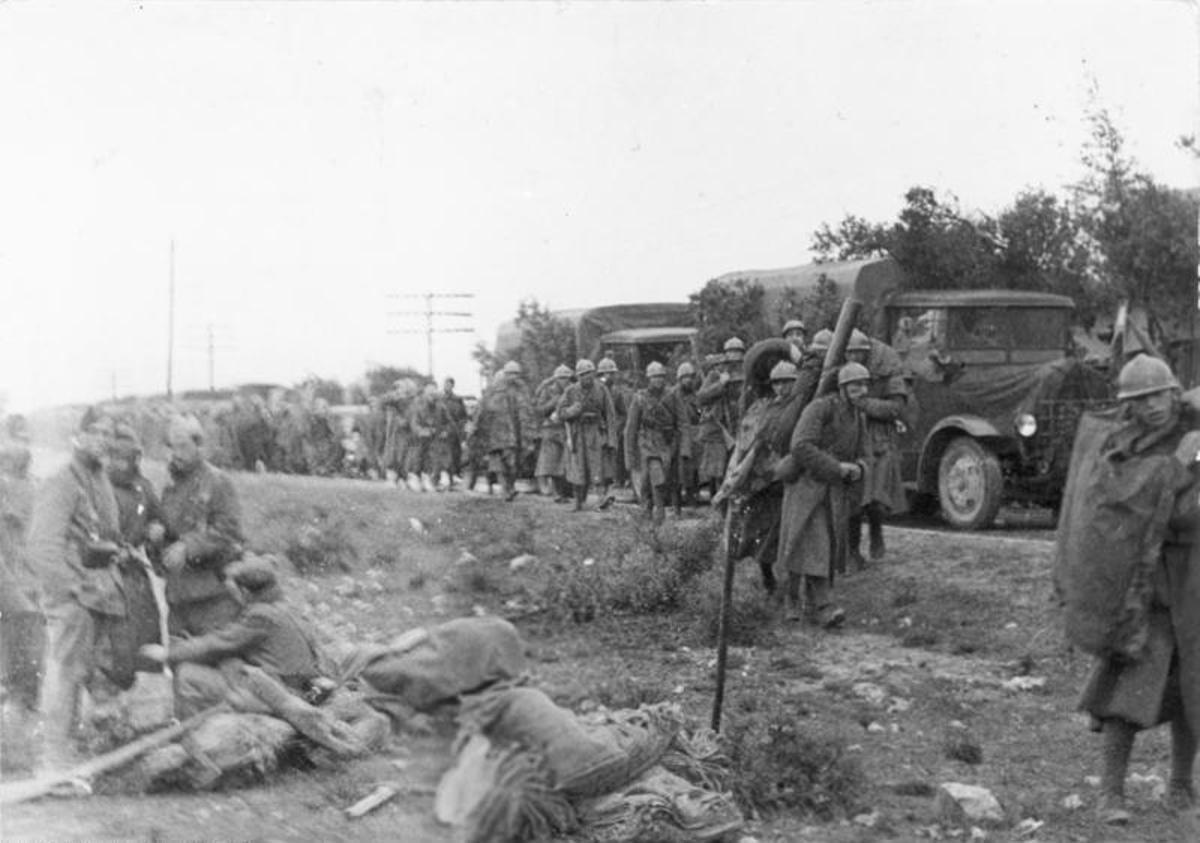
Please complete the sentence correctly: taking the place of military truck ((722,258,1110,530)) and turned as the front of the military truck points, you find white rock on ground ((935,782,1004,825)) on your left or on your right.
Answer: on your right

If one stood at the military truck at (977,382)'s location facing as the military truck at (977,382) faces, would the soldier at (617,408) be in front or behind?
behind

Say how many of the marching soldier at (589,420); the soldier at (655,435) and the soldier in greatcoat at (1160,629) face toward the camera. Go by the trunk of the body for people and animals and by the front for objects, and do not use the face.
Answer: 3

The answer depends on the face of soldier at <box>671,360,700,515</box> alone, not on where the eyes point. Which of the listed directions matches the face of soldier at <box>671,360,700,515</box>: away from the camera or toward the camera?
toward the camera

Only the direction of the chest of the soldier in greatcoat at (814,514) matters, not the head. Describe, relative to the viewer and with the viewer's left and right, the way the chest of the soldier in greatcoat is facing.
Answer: facing the viewer and to the right of the viewer

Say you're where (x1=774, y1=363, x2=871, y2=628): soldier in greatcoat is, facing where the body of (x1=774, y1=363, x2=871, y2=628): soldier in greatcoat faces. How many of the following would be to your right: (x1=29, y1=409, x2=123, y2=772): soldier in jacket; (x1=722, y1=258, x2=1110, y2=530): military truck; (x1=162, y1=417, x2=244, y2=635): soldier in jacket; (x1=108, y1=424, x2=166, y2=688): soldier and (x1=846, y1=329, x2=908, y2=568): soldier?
3

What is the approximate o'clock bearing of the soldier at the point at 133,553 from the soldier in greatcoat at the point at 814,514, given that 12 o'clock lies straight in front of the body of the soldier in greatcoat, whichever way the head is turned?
The soldier is roughly at 3 o'clock from the soldier in greatcoat.

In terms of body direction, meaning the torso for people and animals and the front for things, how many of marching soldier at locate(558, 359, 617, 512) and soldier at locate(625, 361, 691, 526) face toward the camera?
2

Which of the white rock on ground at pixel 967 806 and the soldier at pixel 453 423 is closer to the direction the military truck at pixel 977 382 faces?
the white rock on ground

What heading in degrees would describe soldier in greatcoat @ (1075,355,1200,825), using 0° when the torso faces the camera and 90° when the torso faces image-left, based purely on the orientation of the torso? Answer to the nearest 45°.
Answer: approximately 0°

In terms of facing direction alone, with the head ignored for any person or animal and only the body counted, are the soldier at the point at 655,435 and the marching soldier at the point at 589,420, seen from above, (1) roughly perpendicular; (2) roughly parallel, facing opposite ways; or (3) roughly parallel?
roughly parallel

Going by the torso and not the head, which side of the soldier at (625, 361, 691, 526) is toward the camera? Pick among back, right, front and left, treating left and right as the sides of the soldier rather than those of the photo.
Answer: front
